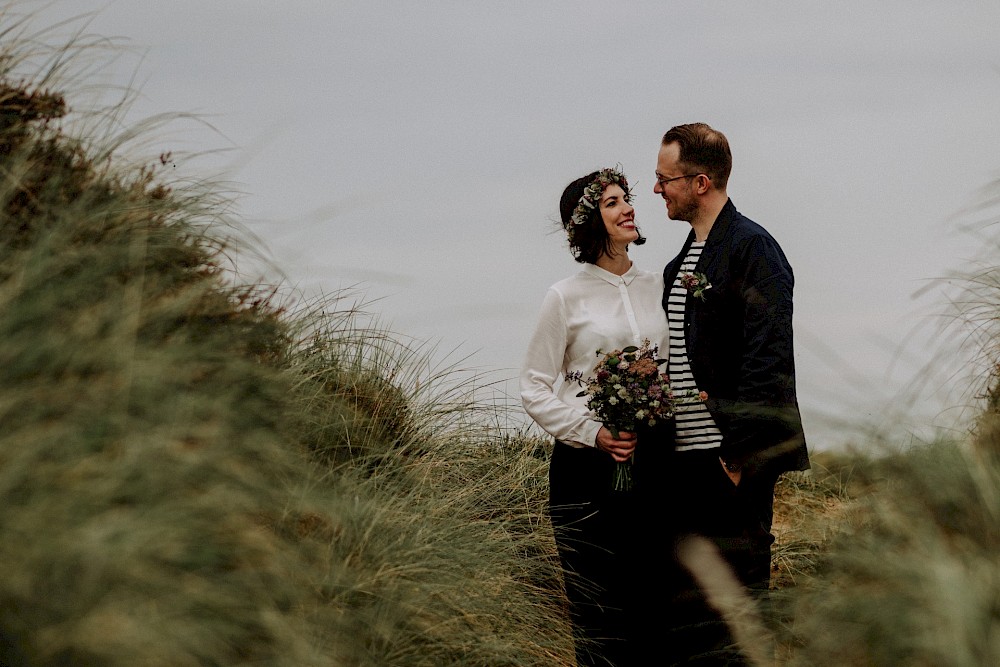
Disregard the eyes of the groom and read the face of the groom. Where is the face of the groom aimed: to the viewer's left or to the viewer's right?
to the viewer's left

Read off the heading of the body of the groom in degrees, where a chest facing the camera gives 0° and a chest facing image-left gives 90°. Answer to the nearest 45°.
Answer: approximately 45°
